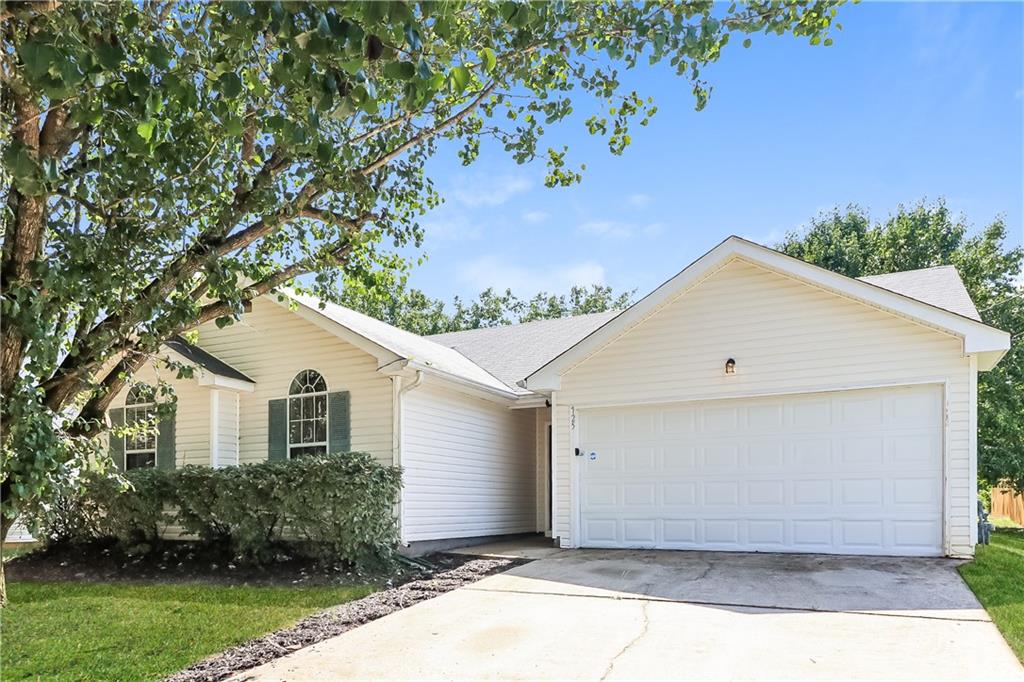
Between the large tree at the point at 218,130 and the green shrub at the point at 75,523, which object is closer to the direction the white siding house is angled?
the large tree

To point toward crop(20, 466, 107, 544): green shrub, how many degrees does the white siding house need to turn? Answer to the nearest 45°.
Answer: approximately 90° to its right

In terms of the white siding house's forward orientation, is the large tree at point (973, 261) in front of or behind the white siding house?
behind

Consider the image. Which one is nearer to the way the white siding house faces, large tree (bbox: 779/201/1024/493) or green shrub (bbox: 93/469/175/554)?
the green shrub

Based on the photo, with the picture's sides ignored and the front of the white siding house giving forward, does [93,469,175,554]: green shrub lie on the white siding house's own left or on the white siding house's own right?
on the white siding house's own right

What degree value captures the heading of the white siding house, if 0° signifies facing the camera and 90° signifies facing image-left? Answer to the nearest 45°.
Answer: approximately 0°

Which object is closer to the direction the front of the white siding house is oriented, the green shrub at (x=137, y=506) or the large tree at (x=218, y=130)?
the large tree

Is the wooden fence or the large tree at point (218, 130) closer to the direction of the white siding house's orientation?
the large tree
